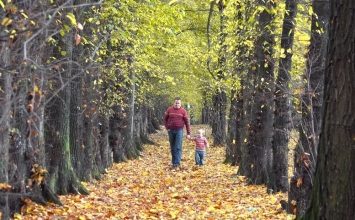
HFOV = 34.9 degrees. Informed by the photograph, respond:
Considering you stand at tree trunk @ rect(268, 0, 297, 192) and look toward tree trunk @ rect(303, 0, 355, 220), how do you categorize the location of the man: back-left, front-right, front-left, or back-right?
back-right

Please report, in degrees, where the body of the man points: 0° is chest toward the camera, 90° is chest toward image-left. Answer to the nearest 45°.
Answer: approximately 0°

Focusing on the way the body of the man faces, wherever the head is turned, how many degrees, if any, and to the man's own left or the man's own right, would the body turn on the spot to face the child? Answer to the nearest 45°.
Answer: approximately 135° to the man's own left

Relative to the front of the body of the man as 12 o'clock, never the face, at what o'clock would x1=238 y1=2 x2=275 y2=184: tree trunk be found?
The tree trunk is roughly at 11 o'clock from the man.

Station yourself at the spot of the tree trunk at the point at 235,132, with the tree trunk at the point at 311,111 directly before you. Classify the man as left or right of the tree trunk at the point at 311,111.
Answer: right

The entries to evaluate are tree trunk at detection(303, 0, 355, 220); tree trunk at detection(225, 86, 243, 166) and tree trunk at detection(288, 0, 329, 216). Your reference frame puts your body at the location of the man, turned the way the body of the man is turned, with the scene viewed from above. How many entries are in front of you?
2

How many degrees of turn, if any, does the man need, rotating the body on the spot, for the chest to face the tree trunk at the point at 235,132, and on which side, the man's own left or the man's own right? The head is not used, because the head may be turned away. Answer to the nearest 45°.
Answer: approximately 135° to the man's own left

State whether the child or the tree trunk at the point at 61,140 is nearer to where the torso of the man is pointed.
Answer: the tree trunk

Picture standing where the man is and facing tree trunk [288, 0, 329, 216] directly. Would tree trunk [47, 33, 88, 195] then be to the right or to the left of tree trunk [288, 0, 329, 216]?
right
